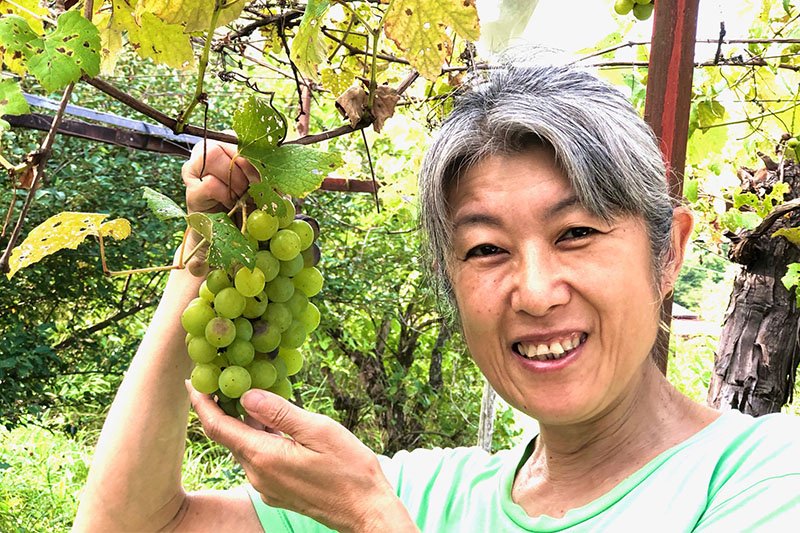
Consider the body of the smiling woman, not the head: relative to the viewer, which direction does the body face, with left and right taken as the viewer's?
facing the viewer and to the left of the viewer

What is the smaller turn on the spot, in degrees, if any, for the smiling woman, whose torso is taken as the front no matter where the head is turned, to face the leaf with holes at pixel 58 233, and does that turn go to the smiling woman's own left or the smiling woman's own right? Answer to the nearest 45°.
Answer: approximately 45° to the smiling woman's own right

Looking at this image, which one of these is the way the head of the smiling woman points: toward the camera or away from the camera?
toward the camera

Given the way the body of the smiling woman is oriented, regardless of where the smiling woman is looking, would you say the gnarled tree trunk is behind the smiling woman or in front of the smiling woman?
behind
